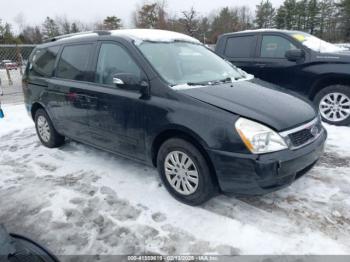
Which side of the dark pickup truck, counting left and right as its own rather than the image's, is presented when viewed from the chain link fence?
back

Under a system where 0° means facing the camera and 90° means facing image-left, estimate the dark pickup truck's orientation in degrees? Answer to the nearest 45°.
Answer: approximately 270°

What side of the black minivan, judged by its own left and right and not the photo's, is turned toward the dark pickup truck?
left

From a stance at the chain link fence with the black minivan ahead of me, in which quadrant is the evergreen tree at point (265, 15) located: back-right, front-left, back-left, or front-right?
back-left

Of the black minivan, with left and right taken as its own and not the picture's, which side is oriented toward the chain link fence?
back

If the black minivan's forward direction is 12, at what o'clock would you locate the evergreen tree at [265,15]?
The evergreen tree is roughly at 8 o'clock from the black minivan.

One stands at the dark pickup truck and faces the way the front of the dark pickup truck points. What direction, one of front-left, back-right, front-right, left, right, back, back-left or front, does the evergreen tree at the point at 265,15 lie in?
left

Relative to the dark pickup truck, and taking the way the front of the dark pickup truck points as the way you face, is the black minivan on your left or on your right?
on your right

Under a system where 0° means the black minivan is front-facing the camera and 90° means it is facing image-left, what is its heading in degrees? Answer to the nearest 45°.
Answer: approximately 315°
